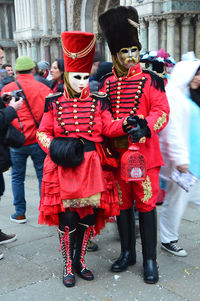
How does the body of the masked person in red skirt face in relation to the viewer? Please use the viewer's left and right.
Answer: facing the viewer

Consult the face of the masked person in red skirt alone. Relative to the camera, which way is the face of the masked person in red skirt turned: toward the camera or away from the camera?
toward the camera

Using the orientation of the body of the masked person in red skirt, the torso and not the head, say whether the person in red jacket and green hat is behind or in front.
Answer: behind
